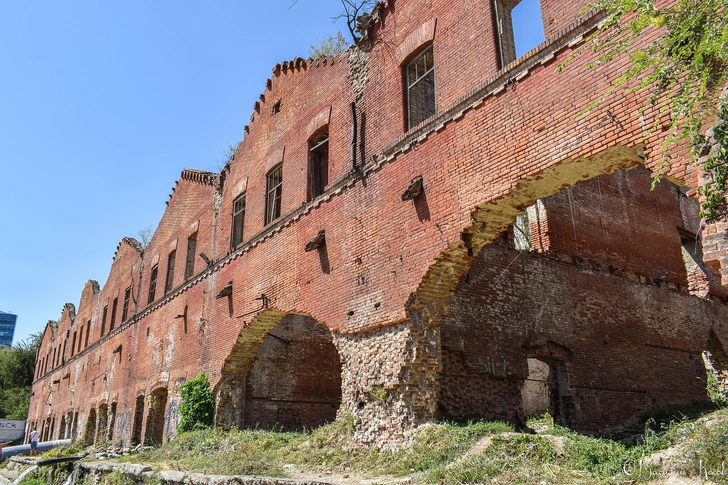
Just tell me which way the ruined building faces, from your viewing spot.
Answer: facing the viewer and to the left of the viewer

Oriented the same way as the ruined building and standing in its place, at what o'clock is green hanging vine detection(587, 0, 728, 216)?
The green hanging vine is roughly at 10 o'clock from the ruined building.
